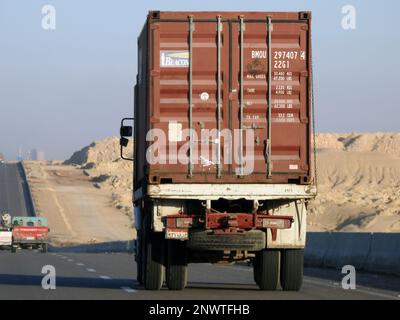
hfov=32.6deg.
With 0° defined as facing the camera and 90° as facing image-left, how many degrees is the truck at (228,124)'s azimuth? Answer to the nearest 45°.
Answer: approximately 180°
